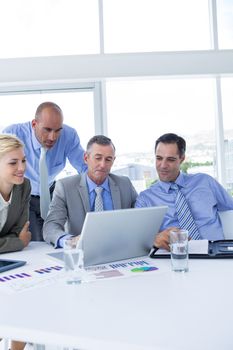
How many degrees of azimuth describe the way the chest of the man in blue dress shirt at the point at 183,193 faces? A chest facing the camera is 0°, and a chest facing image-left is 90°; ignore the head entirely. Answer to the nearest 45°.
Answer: approximately 45°

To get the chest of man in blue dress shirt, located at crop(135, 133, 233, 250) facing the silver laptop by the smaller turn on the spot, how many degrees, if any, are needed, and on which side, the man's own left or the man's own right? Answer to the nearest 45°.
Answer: approximately 45° to the man's own right

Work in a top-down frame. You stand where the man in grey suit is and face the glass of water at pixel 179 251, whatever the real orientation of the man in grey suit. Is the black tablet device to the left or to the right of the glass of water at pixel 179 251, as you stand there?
right

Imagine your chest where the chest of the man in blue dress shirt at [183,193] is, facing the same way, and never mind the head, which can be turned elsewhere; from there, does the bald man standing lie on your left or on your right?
on your right

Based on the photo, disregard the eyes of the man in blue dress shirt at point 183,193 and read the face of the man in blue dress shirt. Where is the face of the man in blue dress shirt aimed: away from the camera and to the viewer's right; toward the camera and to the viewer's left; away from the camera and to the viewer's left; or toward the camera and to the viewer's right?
toward the camera and to the viewer's left

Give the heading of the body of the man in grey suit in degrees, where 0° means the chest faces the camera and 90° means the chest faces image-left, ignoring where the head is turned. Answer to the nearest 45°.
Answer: approximately 0°

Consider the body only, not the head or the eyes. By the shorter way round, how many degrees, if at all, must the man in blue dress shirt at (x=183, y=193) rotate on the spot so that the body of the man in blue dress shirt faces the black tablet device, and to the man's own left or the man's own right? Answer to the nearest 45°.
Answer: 0° — they already face it

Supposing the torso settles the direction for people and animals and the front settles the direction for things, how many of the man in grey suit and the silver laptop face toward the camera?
1

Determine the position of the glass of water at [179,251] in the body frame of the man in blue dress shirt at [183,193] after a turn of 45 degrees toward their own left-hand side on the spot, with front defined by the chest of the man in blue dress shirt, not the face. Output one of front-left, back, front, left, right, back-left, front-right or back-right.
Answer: front

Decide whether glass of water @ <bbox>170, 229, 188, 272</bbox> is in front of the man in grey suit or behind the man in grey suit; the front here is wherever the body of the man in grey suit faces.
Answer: in front
